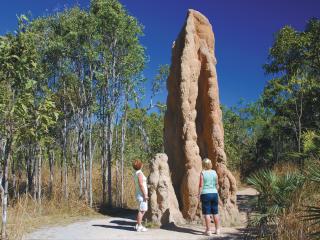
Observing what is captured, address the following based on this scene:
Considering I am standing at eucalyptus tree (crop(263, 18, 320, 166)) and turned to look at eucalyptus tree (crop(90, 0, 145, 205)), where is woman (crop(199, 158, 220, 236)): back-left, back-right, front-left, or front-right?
front-left

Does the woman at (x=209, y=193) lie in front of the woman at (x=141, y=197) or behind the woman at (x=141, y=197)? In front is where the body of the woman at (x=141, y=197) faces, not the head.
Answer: in front

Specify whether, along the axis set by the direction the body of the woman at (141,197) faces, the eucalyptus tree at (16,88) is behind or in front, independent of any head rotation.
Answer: behind

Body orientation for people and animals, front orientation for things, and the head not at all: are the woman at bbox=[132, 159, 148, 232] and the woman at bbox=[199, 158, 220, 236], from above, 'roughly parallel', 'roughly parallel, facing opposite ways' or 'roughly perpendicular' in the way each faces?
roughly perpendicular

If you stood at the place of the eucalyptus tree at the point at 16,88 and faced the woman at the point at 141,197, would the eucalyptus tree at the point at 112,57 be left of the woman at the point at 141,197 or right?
left

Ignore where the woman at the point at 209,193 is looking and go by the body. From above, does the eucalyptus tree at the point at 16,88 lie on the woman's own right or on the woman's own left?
on the woman's own left

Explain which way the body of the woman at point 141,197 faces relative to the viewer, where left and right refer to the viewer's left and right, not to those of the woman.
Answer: facing to the right of the viewer

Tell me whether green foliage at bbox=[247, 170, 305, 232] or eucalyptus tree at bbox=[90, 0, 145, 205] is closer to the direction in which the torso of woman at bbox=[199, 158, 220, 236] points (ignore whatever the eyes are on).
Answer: the eucalyptus tree

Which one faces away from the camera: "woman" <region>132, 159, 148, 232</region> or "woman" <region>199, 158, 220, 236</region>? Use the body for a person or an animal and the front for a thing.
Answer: "woman" <region>199, 158, 220, 236</region>

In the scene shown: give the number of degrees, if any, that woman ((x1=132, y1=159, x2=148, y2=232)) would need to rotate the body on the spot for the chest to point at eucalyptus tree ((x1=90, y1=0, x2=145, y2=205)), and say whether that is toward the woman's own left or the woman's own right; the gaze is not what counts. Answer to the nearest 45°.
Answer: approximately 90° to the woman's own left

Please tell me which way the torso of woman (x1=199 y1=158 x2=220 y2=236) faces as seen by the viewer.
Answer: away from the camera

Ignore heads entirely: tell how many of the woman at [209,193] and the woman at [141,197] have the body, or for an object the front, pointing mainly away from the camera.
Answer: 1

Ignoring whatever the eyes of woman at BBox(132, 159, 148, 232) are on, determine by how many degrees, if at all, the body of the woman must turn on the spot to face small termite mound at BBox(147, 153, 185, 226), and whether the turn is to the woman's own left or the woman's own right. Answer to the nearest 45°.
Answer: approximately 45° to the woman's own left

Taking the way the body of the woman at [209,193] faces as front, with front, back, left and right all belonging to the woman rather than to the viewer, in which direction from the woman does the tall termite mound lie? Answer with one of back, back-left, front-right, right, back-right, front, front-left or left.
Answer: front

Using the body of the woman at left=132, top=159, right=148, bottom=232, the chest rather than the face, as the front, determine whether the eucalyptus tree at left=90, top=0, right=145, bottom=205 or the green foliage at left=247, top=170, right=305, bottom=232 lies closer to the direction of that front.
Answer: the green foliage

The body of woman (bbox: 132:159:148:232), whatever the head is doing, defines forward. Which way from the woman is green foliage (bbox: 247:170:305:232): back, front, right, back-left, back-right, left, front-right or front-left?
front-right

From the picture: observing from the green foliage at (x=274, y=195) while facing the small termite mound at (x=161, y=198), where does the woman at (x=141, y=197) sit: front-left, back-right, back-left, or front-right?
front-left
